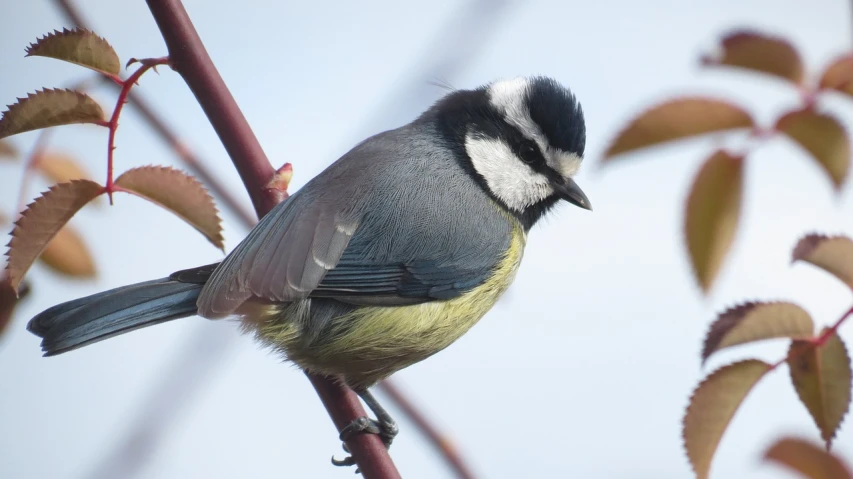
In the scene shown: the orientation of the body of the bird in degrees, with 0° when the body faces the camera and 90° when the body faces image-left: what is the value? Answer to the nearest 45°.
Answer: approximately 270°

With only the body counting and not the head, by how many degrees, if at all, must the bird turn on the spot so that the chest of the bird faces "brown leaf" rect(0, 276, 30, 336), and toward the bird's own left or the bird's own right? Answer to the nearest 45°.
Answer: approximately 135° to the bird's own right

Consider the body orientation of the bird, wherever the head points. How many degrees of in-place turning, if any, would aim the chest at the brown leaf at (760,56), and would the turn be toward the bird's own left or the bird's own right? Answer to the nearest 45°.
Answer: approximately 45° to the bird's own right
